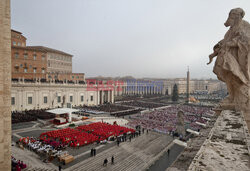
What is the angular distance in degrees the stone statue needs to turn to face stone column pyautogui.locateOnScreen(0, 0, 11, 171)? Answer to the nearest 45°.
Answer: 0° — it already faces it

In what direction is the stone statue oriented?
to the viewer's left
